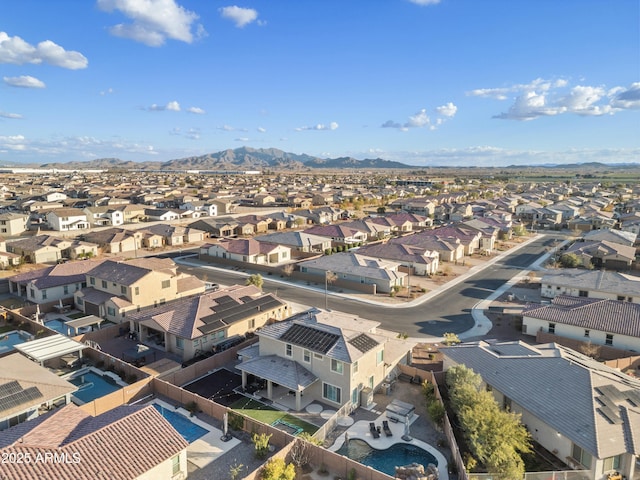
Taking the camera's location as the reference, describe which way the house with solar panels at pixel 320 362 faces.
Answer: facing away from the viewer and to the right of the viewer

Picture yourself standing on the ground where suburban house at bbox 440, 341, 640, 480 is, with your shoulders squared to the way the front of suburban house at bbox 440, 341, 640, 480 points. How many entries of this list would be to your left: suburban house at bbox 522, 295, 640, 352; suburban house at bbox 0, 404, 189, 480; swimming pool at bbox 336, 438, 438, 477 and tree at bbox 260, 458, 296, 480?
3

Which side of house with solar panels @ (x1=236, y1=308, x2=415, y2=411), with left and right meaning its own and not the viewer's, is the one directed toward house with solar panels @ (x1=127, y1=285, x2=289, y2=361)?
left

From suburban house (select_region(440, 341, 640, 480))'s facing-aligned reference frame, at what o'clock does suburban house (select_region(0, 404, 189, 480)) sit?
suburban house (select_region(0, 404, 189, 480)) is roughly at 9 o'clock from suburban house (select_region(440, 341, 640, 480)).

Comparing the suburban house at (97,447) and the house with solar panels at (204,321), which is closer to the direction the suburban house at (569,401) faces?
the house with solar panels

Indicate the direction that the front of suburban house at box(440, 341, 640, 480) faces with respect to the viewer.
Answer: facing away from the viewer and to the left of the viewer

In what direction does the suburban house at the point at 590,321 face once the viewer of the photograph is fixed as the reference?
facing away from the viewer and to the left of the viewer

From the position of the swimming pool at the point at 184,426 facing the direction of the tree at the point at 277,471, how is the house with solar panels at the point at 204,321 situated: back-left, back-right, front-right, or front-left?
back-left

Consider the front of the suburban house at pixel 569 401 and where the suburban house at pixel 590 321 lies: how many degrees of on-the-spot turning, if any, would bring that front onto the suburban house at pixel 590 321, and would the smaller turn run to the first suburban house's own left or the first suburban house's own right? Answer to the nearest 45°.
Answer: approximately 45° to the first suburban house's own right
